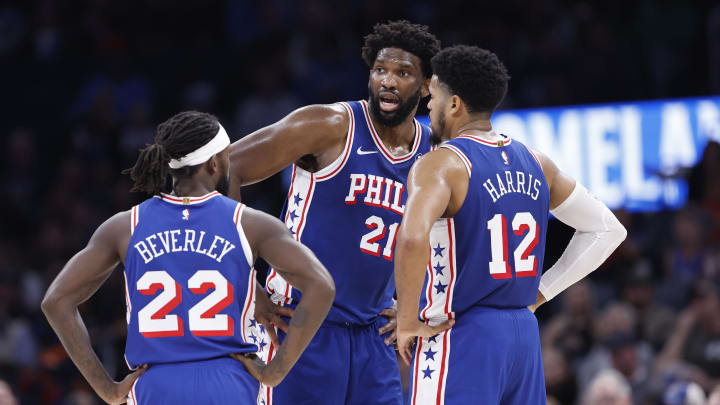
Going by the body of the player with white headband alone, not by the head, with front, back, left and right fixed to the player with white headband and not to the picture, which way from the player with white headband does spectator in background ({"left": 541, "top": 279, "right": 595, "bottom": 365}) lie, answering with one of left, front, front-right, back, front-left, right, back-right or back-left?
front-right

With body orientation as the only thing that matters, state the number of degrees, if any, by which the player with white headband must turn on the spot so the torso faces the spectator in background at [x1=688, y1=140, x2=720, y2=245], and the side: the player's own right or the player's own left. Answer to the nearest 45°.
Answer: approximately 45° to the player's own right

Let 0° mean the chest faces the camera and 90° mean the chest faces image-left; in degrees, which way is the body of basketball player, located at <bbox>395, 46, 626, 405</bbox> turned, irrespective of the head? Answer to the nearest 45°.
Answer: approximately 135°

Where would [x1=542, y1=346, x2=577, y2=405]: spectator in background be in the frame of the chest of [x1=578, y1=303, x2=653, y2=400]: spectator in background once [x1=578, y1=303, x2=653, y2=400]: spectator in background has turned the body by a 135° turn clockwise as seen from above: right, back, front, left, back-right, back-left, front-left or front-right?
left

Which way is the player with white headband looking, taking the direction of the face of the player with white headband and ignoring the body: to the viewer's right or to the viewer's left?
to the viewer's right

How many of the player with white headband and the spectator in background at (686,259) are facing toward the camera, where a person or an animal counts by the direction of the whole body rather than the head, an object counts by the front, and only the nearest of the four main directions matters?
1

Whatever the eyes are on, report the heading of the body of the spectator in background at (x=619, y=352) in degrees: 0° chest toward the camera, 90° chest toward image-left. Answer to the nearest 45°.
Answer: approximately 0°

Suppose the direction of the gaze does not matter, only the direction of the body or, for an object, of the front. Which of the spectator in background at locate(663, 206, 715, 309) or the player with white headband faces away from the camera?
the player with white headband

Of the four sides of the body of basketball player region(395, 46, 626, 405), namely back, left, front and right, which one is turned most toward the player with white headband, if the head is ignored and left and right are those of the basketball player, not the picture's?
left

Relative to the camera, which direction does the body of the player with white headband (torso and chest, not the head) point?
away from the camera
